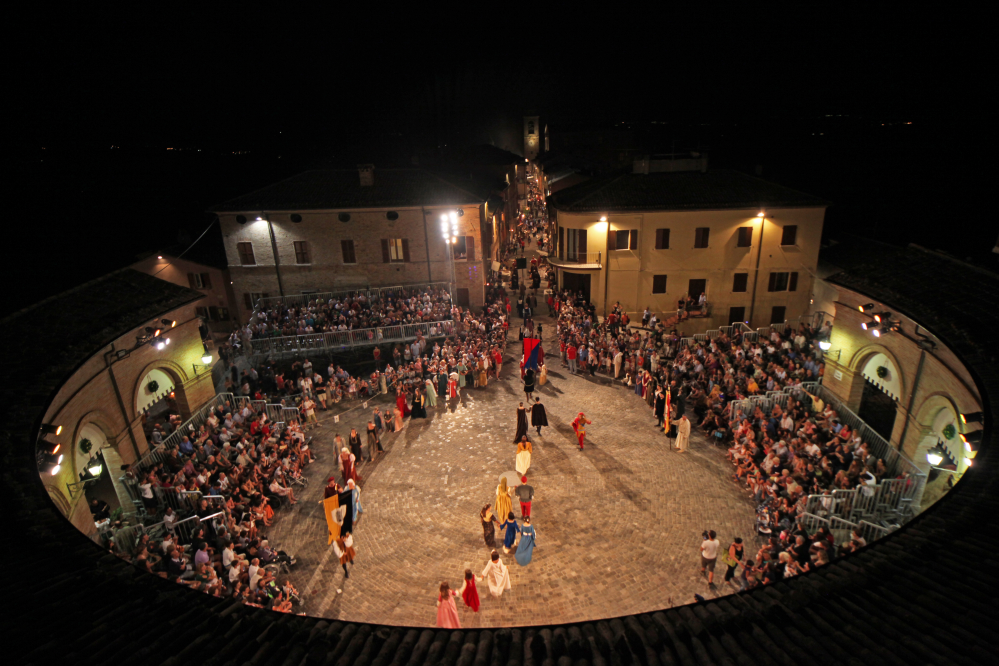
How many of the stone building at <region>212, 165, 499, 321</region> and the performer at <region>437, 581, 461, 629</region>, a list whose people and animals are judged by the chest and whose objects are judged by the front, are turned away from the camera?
1

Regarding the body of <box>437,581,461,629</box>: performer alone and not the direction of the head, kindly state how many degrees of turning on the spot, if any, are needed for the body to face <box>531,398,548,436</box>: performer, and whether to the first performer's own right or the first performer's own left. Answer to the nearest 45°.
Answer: approximately 45° to the first performer's own right

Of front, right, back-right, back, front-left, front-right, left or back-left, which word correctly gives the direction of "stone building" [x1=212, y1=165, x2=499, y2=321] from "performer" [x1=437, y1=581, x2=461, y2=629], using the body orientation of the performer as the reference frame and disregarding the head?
front

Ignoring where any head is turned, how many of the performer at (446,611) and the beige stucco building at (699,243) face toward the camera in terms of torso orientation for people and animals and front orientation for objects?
1

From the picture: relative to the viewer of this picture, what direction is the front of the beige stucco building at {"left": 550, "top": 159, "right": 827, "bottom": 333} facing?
facing the viewer

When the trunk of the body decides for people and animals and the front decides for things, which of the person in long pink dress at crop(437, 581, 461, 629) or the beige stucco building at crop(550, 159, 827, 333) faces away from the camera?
the person in long pink dress

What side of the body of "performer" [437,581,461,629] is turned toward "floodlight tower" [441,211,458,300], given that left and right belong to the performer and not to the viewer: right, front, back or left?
front

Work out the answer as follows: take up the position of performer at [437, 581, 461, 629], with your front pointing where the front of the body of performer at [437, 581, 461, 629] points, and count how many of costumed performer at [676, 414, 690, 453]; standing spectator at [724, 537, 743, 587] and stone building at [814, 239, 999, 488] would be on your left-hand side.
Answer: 0

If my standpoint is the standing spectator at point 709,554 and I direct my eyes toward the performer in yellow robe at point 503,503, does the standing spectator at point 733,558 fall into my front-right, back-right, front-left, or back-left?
back-right

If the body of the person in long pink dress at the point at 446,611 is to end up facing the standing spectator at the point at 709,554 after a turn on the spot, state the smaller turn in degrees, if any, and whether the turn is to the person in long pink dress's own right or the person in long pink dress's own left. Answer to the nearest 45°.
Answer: approximately 90° to the person in long pink dress's own right

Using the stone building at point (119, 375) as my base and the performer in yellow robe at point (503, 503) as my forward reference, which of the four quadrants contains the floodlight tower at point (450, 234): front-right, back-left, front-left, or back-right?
front-left

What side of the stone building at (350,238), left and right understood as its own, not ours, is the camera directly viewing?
front

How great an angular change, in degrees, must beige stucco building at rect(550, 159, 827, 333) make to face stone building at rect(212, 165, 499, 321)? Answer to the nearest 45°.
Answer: approximately 90° to its right

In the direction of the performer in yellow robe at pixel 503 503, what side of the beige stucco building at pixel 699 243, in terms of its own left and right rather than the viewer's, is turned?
front

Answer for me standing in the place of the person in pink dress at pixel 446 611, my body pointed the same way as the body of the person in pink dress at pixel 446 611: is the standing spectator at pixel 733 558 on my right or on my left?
on my right

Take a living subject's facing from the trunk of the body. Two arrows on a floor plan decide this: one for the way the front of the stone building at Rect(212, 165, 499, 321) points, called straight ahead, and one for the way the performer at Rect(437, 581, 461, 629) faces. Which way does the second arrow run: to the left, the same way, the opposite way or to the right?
the opposite way

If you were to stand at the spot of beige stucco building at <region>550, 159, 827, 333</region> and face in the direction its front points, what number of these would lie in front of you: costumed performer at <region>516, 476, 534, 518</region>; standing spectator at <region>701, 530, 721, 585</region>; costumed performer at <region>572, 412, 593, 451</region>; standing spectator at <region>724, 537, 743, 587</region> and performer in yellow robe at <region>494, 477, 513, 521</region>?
5

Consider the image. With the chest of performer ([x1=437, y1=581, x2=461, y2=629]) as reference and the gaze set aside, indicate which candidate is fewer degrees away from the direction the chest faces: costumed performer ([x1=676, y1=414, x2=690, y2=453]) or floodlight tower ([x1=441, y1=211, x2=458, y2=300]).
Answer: the floodlight tower

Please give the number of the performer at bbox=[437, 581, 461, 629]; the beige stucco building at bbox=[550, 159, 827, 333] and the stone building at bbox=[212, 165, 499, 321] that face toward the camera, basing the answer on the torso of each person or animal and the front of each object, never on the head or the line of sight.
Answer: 2

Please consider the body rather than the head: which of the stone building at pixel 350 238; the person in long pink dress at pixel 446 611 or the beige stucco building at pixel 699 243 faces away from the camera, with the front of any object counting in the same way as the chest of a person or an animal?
the person in long pink dress

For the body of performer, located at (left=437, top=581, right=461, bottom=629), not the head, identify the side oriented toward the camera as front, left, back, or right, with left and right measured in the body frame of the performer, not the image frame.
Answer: back

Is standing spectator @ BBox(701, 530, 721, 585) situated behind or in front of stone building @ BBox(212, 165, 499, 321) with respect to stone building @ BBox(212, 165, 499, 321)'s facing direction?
in front
